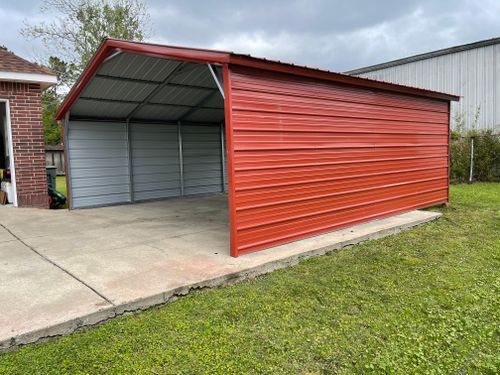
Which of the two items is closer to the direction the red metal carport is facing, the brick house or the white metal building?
the brick house

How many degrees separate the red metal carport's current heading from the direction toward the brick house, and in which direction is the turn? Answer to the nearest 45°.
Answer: approximately 90° to its right

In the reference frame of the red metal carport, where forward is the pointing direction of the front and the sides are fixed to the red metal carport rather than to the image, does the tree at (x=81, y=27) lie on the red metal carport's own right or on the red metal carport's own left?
on the red metal carport's own right

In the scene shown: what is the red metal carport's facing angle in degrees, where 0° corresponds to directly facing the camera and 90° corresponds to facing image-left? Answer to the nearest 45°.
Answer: approximately 45°

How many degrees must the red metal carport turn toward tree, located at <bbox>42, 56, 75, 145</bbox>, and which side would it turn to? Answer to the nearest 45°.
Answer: approximately 90° to its right

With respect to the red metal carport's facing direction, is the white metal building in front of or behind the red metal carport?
behind

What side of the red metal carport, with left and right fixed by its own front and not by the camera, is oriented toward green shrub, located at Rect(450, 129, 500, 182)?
back

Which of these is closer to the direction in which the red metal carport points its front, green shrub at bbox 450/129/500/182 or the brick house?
the brick house
